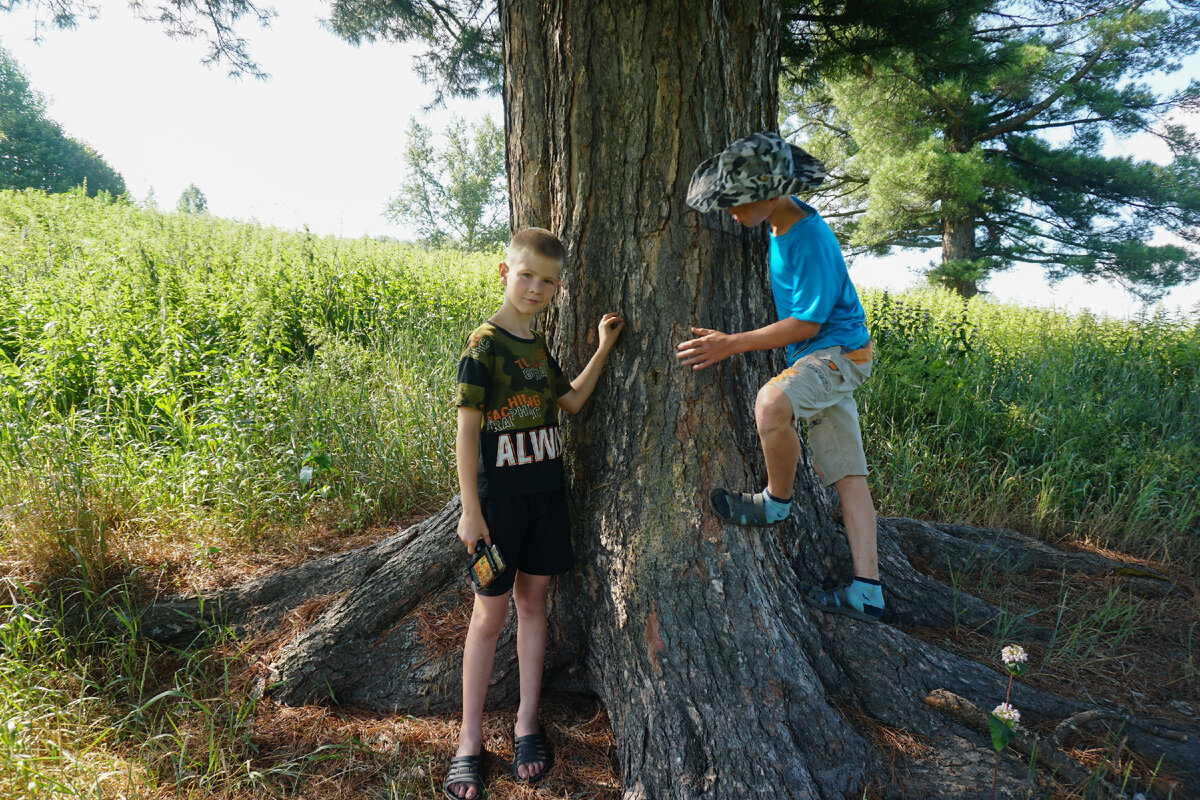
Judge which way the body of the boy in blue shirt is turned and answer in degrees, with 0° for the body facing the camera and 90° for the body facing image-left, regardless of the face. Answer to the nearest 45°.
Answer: approximately 90°

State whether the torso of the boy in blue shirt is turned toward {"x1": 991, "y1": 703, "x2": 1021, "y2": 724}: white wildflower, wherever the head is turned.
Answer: no

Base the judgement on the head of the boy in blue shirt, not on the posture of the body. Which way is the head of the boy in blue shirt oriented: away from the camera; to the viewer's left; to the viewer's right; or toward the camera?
to the viewer's left
